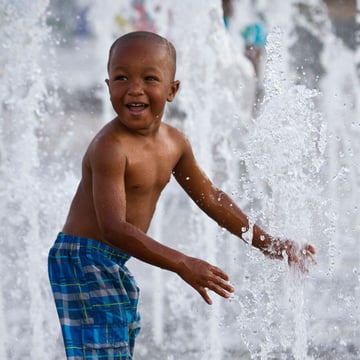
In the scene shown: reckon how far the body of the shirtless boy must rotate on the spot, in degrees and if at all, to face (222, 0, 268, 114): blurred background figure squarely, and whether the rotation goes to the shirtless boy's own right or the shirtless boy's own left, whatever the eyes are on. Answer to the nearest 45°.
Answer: approximately 135° to the shirtless boy's own left

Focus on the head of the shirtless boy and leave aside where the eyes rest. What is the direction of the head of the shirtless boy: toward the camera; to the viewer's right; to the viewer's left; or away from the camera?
toward the camera
